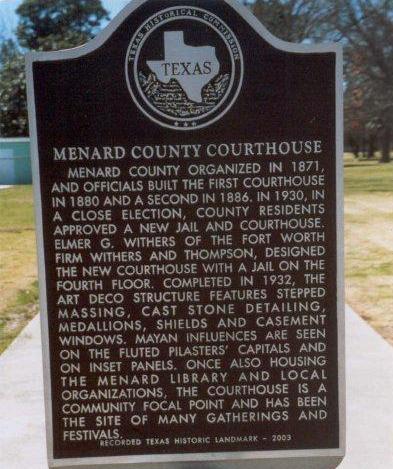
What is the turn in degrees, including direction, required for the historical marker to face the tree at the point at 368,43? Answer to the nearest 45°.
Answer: approximately 180°

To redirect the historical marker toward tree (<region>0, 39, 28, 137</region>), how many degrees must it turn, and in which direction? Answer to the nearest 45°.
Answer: approximately 180°

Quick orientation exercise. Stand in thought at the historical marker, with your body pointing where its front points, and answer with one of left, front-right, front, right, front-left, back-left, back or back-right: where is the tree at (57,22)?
back

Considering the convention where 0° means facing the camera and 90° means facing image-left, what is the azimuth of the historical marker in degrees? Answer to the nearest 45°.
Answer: approximately 0°

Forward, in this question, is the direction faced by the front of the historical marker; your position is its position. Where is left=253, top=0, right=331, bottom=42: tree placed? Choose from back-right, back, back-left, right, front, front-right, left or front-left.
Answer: back
